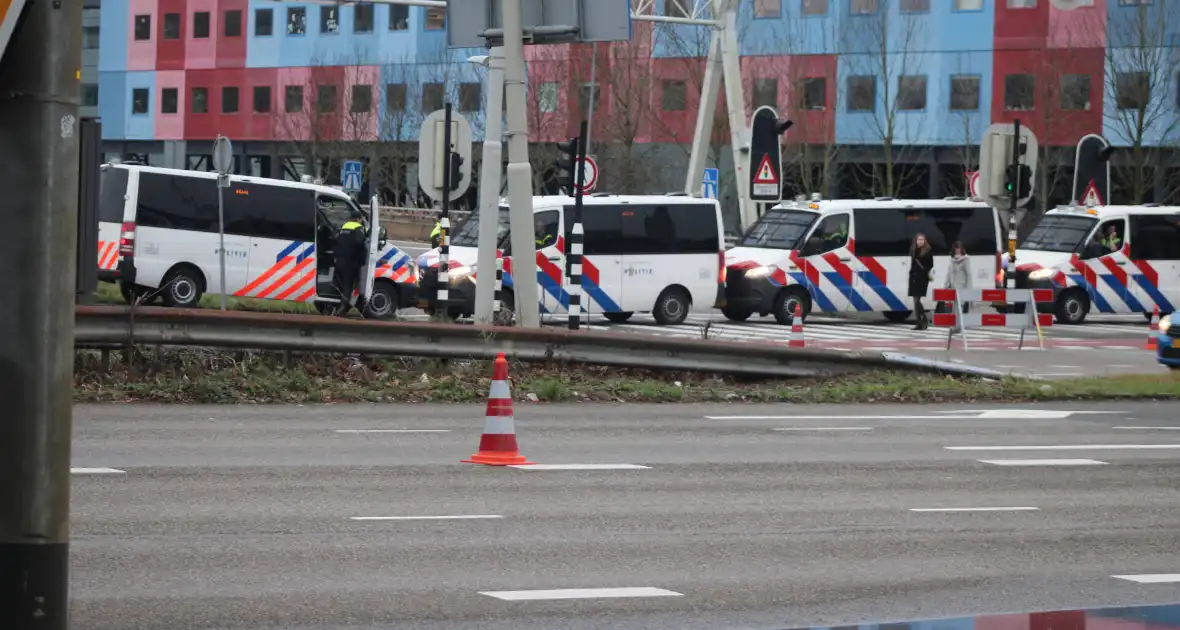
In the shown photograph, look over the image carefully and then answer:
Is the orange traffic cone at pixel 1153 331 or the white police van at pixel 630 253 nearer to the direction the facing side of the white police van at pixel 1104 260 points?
the white police van

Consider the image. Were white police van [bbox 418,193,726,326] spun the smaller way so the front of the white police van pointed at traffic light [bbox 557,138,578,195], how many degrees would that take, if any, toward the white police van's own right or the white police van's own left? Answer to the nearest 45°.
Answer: approximately 45° to the white police van's own left

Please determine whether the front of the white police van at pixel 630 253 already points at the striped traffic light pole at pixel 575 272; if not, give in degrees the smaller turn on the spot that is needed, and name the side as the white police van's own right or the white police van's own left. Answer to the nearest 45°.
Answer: approximately 45° to the white police van's own left

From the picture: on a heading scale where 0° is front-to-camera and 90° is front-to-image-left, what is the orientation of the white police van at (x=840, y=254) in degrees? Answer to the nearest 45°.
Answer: approximately 45°

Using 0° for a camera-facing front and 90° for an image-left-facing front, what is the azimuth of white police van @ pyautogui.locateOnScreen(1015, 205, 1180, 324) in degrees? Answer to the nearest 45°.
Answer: approximately 45°
